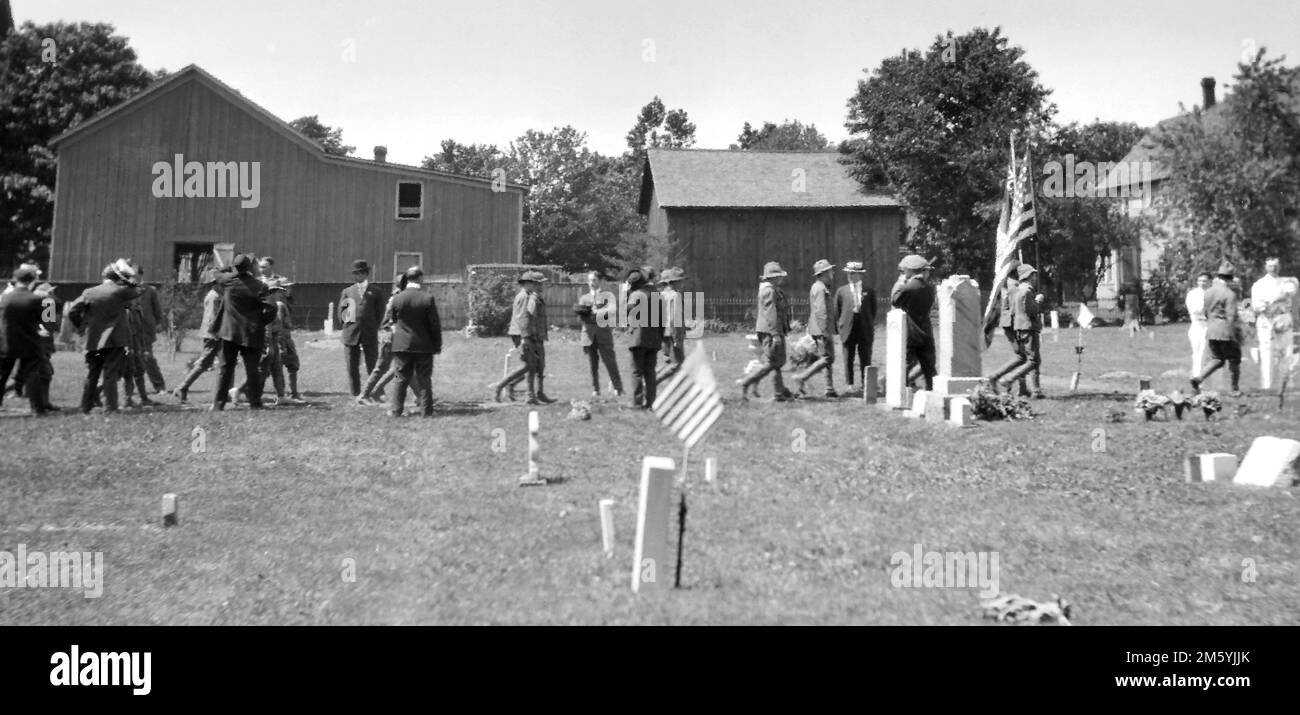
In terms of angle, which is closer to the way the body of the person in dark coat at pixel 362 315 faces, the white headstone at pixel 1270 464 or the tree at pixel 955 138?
the white headstone

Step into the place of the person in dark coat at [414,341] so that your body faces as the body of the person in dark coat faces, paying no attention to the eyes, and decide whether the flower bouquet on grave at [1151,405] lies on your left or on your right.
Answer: on your right

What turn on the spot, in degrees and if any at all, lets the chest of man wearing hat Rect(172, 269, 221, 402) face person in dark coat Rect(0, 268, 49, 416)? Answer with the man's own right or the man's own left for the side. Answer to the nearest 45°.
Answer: approximately 180°

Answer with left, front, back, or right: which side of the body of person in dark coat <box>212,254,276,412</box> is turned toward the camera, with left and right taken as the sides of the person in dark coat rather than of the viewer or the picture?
back

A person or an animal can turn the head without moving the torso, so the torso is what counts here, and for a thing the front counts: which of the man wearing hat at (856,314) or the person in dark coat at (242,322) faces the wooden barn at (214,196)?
the person in dark coat

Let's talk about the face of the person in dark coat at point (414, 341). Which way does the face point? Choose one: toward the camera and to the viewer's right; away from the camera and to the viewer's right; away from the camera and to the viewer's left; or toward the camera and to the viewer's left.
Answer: away from the camera and to the viewer's left

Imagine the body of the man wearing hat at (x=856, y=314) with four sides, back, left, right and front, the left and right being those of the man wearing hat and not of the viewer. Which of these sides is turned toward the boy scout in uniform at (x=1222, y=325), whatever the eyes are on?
left

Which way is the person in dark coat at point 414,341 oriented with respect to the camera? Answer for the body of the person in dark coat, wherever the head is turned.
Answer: away from the camera

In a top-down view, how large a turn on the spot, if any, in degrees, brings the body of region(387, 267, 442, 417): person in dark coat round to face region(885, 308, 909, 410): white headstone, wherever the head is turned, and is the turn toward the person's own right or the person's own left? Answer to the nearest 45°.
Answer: approximately 90° to the person's own right

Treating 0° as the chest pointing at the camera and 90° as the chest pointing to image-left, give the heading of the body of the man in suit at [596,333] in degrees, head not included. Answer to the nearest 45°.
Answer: approximately 0°

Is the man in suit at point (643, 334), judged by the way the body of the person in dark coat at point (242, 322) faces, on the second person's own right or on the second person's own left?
on the second person's own right

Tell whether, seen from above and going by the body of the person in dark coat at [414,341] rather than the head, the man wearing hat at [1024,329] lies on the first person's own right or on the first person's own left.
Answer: on the first person's own right

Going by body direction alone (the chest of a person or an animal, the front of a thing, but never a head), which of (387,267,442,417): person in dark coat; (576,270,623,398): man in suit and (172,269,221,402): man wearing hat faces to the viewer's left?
the man wearing hat
